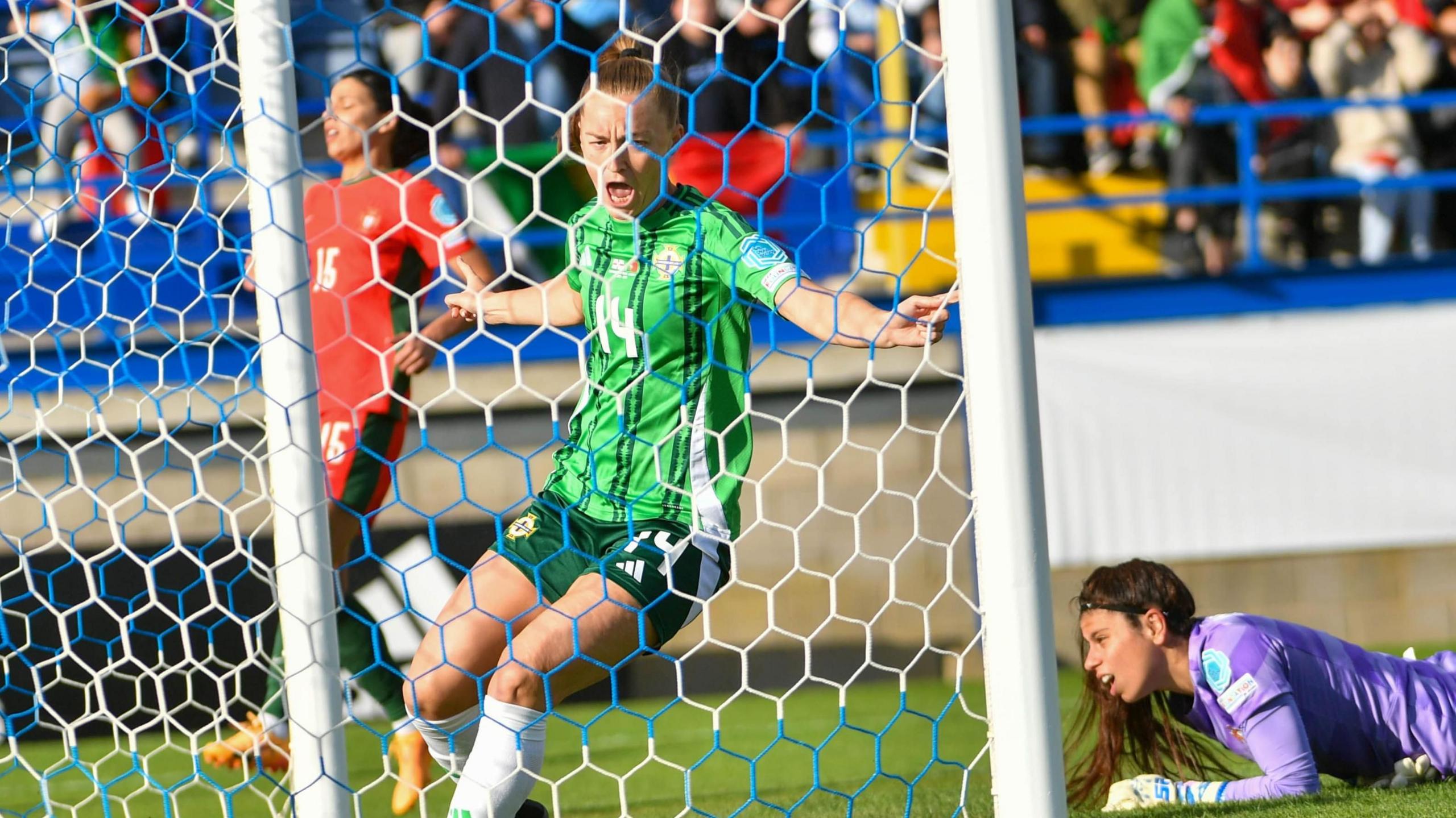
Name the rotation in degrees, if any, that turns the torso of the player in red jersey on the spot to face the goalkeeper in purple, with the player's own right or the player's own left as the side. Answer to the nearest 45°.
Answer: approximately 90° to the player's own left

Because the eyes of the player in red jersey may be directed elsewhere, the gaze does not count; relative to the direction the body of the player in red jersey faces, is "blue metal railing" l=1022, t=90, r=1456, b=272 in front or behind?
behind

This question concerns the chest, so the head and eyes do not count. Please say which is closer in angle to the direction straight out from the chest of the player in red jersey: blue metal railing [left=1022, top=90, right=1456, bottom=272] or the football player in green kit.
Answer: the football player in green kit

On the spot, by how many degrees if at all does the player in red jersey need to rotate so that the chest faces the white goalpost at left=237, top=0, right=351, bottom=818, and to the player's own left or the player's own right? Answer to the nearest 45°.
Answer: approximately 45° to the player's own left

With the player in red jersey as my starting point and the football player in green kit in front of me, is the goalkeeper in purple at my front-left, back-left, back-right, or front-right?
front-left

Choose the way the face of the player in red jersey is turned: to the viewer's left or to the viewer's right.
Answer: to the viewer's left
